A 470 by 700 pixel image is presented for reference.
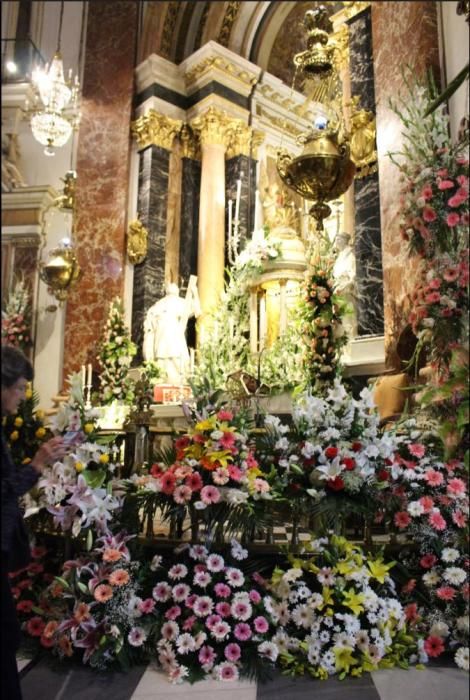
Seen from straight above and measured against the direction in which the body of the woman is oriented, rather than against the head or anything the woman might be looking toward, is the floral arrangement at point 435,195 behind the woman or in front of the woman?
in front

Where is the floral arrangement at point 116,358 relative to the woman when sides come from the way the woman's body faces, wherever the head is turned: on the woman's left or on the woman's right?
on the woman's left

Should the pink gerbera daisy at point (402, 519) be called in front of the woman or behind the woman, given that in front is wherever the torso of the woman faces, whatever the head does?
in front

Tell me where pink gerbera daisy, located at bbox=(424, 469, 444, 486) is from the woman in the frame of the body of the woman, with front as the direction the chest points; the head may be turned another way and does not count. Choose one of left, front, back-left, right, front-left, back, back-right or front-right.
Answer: front

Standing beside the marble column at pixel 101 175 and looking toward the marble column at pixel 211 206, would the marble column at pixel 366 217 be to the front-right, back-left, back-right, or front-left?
front-right

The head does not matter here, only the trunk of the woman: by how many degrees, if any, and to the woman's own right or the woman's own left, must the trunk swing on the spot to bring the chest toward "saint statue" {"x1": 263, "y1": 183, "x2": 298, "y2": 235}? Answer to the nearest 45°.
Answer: approximately 45° to the woman's own left

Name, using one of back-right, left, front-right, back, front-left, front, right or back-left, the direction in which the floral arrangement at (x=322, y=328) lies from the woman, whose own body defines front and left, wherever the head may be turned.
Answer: front-left

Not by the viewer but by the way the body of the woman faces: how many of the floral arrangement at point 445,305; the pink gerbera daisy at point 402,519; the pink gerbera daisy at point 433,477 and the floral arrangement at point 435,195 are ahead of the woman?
4

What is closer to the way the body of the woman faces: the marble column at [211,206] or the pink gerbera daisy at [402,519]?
the pink gerbera daisy

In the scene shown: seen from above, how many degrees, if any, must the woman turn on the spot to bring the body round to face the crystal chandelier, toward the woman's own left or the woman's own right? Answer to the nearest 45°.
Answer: approximately 90° to the woman's own left

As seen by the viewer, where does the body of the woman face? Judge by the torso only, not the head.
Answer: to the viewer's right

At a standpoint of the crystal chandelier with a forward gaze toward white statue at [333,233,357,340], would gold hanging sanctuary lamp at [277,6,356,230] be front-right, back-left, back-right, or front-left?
front-right
